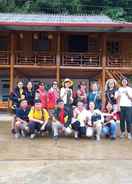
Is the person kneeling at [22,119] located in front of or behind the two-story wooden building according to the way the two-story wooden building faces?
in front

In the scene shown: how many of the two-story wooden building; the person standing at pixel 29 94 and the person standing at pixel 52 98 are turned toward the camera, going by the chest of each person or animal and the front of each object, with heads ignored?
3

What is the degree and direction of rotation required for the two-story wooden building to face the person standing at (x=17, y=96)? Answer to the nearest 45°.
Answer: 0° — it already faces them

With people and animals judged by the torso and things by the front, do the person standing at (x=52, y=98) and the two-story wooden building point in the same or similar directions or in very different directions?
same or similar directions

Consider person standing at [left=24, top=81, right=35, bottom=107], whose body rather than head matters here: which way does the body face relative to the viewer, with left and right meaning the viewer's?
facing the viewer

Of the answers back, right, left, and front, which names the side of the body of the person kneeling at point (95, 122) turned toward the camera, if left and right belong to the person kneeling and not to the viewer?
front

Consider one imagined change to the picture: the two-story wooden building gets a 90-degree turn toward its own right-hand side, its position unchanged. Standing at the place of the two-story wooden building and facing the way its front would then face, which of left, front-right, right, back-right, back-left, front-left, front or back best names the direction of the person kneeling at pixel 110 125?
left

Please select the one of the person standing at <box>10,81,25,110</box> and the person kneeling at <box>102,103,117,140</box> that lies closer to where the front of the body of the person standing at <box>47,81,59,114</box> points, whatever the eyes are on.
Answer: the person kneeling

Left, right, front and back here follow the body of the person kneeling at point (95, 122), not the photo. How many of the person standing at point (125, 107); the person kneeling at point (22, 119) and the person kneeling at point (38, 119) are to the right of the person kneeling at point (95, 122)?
2

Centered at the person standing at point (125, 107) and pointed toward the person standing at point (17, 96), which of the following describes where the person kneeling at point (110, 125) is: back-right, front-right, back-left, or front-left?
front-left

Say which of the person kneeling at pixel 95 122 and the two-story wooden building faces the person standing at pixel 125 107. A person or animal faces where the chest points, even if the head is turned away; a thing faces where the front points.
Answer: the two-story wooden building

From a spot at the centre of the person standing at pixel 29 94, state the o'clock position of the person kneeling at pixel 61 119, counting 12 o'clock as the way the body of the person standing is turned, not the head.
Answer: The person kneeling is roughly at 11 o'clock from the person standing.

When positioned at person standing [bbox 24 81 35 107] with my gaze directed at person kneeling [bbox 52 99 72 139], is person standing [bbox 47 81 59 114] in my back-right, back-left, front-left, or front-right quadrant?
front-left

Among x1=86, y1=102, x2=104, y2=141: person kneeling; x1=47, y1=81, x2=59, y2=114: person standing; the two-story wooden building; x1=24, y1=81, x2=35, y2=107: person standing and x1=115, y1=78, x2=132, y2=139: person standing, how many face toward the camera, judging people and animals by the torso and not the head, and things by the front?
5

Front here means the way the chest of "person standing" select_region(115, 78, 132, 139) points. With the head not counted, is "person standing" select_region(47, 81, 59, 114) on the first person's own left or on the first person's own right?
on the first person's own right

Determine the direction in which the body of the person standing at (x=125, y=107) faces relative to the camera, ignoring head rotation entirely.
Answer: toward the camera

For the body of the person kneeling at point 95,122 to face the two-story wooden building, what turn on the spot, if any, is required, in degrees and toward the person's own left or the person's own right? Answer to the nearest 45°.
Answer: approximately 180°
